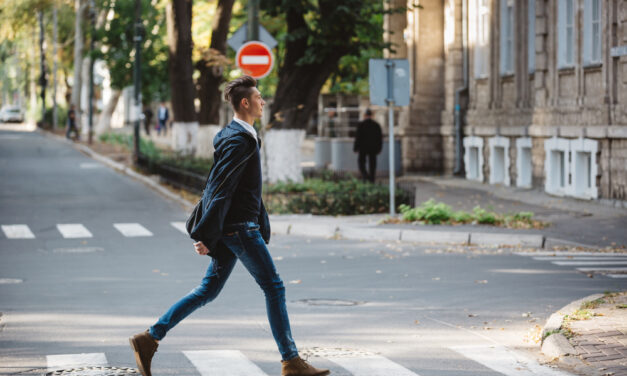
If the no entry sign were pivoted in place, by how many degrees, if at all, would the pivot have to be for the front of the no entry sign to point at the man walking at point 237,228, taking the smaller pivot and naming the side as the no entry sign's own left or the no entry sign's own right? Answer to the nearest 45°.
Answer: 0° — it already faces them

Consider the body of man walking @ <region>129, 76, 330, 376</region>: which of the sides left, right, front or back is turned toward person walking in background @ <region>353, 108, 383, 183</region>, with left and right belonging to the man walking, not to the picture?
left

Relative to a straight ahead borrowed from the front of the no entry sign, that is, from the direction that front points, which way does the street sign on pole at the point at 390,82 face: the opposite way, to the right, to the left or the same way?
the opposite way

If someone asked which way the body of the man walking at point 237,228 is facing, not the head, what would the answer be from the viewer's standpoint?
to the viewer's right

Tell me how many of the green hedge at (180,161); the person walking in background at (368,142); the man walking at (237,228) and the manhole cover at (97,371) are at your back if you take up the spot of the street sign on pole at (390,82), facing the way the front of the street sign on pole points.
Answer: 2

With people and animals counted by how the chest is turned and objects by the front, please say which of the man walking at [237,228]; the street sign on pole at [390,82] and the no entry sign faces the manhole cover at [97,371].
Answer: the no entry sign

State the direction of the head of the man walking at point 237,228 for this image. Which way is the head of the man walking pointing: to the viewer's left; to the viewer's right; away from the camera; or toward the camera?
to the viewer's right

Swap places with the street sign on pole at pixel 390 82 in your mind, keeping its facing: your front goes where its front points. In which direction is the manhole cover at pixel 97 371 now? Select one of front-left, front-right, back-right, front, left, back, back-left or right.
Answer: back

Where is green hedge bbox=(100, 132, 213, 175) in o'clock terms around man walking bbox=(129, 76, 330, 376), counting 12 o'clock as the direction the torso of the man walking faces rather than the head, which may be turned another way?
The green hedge is roughly at 9 o'clock from the man walking.

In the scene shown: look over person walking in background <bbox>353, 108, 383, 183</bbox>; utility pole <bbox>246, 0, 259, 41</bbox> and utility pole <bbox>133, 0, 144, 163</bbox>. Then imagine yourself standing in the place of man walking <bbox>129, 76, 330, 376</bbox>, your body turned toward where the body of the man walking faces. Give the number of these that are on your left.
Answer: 3

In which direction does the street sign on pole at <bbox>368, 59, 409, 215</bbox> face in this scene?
away from the camera
